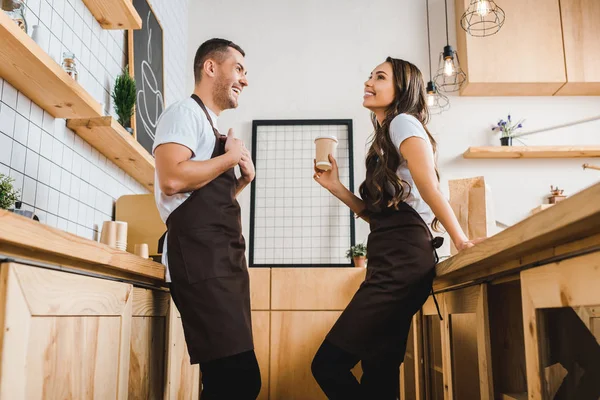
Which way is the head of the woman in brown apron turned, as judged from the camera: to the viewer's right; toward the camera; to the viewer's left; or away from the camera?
to the viewer's left

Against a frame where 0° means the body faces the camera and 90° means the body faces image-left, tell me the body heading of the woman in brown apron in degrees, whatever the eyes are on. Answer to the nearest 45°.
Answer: approximately 90°

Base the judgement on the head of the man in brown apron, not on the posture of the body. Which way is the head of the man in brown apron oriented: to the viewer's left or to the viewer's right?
to the viewer's right

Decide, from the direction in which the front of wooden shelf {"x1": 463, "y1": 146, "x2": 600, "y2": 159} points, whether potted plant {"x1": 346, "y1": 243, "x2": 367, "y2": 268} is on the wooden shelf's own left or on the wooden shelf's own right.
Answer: on the wooden shelf's own right

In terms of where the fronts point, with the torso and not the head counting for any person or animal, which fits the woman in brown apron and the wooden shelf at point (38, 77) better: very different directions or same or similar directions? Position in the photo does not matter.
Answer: very different directions

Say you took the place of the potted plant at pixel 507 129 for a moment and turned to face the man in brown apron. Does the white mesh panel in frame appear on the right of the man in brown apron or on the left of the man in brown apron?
right

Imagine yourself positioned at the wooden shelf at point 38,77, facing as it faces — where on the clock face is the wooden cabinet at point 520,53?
The wooden cabinet is roughly at 10 o'clock from the wooden shelf.

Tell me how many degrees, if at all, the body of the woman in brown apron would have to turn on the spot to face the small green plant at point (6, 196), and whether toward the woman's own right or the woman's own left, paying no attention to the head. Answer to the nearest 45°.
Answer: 0° — they already face it

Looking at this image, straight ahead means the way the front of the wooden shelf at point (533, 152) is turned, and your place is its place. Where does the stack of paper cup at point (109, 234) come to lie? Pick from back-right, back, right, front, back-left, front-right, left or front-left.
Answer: front-right

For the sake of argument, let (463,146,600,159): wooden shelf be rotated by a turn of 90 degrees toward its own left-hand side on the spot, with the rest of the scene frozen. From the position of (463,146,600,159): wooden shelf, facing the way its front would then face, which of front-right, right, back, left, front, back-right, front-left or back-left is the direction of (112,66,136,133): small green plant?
back-right

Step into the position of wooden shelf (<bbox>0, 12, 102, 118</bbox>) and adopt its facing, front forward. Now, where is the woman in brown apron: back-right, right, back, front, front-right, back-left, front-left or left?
front

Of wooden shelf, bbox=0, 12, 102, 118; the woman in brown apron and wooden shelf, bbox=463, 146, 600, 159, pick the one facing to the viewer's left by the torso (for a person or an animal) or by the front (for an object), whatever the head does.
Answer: the woman in brown apron

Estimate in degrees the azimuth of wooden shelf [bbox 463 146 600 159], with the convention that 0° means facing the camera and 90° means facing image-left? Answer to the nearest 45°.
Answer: approximately 0°

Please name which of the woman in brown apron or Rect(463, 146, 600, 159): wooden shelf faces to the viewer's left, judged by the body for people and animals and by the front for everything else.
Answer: the woman in brown apron

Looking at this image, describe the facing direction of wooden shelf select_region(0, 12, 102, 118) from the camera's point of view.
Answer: facing the viewer and to the right of the viewer

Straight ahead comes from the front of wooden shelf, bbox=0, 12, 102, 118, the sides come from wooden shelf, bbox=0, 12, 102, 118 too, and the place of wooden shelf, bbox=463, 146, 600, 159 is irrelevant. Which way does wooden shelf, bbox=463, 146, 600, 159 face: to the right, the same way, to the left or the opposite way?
to the right

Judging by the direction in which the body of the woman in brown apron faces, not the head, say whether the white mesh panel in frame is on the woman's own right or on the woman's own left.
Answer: on the woman's own right

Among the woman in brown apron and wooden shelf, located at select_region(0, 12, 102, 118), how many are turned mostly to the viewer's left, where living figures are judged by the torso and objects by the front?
1

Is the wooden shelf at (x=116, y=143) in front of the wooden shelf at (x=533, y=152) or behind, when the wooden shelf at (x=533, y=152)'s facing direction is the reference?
in front
